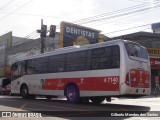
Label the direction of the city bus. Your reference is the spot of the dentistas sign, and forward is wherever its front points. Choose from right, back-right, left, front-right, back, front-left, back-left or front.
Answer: front-right

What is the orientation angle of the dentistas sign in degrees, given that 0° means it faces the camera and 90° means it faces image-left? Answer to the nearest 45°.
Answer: approximately 315°

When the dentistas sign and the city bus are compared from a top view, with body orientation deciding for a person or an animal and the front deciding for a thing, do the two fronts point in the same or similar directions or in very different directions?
very different directions
